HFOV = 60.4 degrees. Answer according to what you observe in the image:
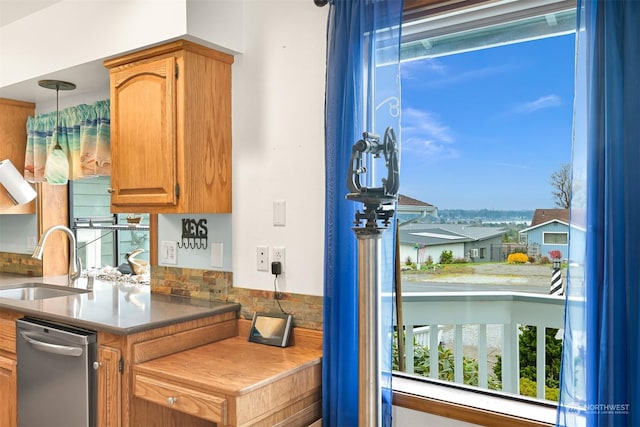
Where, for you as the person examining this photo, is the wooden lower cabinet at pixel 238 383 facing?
facing the viewer and to the left of the viewer

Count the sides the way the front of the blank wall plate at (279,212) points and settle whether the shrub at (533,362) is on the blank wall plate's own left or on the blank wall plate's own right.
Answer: on the blank wall plate's own left

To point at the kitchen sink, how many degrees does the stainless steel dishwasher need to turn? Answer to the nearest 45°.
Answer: approximately 135° to its right

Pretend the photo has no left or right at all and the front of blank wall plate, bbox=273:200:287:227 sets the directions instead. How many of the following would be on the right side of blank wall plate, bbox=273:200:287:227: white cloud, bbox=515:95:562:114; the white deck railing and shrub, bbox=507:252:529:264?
0

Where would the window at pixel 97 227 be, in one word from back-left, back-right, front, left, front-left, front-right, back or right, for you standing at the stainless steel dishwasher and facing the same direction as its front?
back-right

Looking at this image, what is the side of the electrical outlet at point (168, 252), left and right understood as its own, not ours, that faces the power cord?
left

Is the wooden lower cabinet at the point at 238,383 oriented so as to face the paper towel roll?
no

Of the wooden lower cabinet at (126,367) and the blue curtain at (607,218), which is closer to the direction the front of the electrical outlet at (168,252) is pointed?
the wooden lower cabinet

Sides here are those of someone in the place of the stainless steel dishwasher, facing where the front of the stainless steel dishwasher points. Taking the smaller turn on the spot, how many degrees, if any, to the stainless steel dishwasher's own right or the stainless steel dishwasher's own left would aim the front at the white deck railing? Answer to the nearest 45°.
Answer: approximately 90° to the stainless steel dishwasher's own left

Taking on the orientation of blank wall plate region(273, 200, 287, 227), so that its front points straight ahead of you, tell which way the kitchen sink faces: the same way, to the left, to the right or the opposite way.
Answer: the same way

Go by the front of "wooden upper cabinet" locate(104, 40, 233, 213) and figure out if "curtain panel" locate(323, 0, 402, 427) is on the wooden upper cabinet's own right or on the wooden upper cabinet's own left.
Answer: on the wooden upper cabinet's own left

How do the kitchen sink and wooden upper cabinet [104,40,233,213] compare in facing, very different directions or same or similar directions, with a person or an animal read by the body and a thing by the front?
same or similar directions

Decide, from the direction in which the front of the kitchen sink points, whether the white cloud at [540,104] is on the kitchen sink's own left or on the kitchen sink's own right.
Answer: on the kitchen sink's own left

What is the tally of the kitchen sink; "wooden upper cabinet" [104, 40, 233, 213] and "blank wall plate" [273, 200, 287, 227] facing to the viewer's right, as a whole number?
0

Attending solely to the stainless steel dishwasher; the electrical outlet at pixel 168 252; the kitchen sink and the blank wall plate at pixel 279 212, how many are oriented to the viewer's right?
0

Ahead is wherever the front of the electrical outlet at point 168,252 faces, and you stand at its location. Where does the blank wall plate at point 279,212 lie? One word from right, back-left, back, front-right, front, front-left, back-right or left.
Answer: left

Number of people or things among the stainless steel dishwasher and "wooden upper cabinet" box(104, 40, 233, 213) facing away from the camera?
0

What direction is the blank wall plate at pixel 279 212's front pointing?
toward the camera
